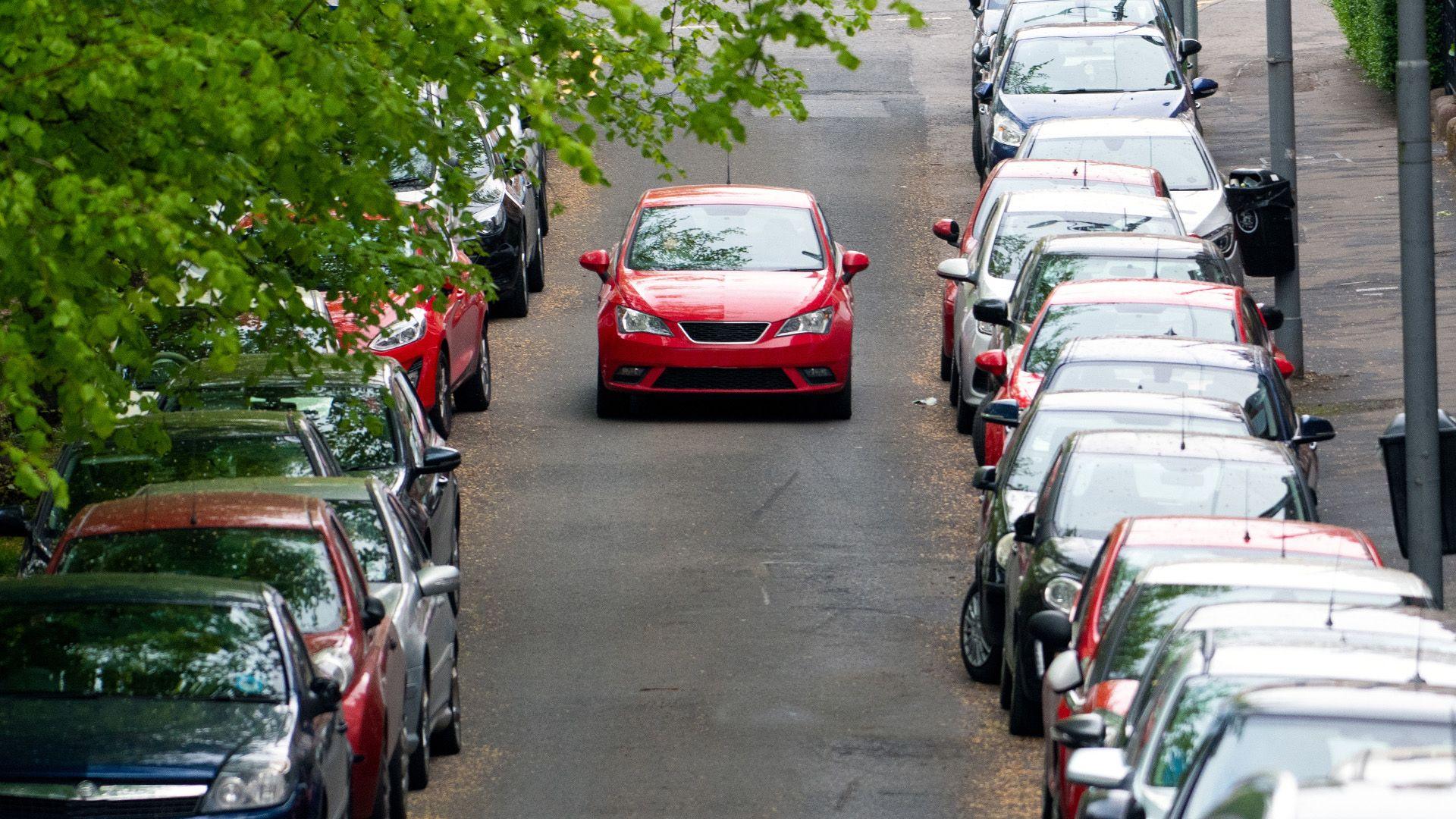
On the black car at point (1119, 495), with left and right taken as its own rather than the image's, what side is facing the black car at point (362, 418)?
right

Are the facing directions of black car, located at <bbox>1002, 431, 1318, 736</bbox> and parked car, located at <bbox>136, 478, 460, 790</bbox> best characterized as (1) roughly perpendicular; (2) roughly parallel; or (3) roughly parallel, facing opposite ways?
roughly parallel

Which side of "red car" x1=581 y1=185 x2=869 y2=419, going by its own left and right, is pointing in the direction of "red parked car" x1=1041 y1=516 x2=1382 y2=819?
front

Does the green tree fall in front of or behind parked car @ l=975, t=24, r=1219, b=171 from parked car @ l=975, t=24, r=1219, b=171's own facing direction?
in front

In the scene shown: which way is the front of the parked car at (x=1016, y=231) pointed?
toward the camera

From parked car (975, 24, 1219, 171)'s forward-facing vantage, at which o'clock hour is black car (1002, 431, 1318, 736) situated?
The black car is roughly at 12 o'clock from the parked car.

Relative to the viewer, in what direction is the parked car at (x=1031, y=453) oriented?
toward the camera

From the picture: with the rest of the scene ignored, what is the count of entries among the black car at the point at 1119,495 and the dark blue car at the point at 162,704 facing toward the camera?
2

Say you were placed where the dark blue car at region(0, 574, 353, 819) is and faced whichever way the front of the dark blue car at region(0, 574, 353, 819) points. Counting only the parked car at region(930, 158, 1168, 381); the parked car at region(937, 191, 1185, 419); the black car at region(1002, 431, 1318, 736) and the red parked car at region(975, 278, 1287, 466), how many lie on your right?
0

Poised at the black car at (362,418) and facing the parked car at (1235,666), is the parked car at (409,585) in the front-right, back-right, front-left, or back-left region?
front-right

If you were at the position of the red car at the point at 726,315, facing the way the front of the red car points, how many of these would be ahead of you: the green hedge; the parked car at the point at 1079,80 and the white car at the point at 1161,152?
0

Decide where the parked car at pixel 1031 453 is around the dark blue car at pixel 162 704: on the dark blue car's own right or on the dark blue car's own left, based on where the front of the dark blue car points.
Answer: on the dark blue car's own left

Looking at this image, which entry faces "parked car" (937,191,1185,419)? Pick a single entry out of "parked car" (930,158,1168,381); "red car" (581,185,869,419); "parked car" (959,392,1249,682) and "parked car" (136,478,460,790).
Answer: "parked car" (930,158,1168,381)

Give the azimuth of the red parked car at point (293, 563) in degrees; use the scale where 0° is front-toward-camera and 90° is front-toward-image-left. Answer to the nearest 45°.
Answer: approximately 0°

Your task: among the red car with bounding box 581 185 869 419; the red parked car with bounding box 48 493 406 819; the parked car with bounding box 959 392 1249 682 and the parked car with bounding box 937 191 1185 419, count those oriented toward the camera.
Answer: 4

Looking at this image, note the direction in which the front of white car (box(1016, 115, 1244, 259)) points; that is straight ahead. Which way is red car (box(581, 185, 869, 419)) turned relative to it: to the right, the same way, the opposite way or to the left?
the same way

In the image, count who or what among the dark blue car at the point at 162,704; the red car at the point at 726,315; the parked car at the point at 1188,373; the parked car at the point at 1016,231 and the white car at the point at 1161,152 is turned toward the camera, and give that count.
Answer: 5

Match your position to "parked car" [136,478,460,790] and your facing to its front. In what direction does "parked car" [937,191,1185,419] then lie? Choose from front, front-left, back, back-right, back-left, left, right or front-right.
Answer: back-left

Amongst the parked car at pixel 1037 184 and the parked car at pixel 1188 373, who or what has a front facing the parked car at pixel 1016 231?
the parked car at pixel 1037 184

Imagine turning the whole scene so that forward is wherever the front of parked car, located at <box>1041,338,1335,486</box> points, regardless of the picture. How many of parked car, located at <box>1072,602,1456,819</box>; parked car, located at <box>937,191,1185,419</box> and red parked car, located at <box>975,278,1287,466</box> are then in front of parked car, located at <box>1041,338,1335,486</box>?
1

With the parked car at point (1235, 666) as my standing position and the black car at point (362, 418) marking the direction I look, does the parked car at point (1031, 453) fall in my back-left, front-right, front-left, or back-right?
front-right

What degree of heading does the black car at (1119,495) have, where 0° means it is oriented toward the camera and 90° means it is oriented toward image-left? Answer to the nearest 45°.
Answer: approximately 0°

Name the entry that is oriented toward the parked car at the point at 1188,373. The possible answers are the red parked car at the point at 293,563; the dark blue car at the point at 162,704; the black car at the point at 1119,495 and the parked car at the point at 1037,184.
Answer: the parked car at the point at 1037,184

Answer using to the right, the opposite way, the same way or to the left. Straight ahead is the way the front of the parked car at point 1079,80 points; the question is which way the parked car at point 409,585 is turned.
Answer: the same way

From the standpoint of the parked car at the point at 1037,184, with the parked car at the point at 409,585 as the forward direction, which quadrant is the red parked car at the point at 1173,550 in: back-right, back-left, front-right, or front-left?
front-left

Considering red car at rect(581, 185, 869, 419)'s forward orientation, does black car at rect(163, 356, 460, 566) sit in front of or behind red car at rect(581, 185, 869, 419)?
in front
